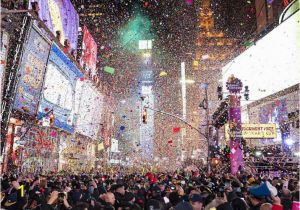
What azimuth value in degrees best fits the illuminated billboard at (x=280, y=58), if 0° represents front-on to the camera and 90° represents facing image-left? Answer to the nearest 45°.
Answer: approximately 45°

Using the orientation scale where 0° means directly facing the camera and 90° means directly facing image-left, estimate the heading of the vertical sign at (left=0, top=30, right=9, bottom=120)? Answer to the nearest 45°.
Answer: approximately 315°

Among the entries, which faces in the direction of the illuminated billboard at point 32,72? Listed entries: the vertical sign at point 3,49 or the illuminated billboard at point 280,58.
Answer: the illuminated billboard at point 280,58
